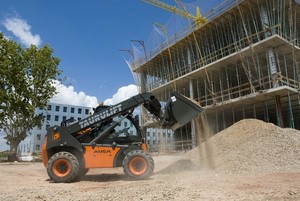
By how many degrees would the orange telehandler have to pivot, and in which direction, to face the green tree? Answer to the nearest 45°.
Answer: approximately 135° to its left

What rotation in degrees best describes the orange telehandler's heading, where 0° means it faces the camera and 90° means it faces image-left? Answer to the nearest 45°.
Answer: approximately 270°

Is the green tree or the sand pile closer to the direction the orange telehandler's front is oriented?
the sand pile
